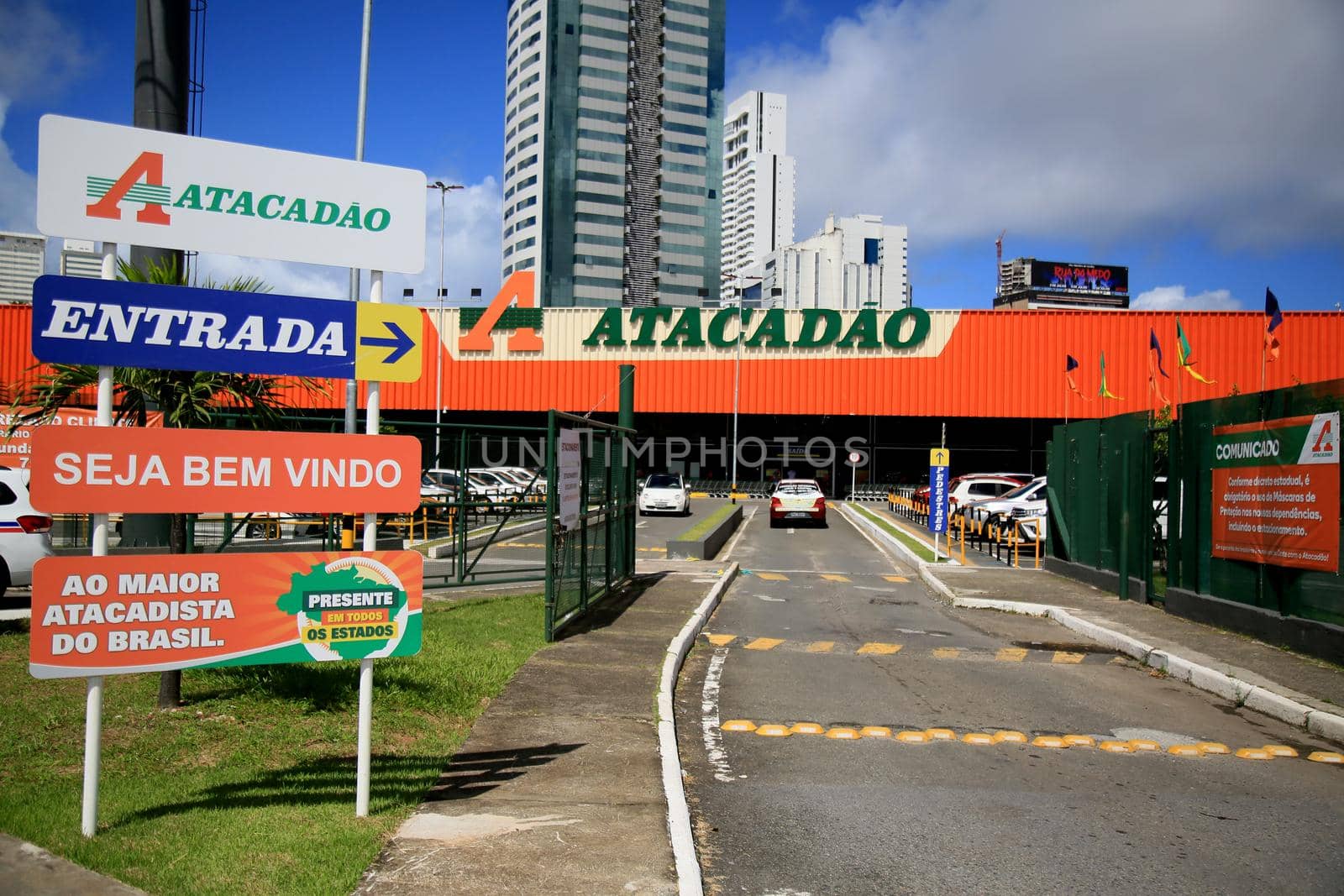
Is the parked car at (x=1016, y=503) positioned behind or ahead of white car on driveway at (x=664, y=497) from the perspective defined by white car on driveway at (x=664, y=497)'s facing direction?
ahead

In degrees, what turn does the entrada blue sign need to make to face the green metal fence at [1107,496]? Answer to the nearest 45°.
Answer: approximately 135° to its left

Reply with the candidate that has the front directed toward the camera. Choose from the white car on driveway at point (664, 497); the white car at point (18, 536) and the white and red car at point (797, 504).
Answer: the white car on driveway

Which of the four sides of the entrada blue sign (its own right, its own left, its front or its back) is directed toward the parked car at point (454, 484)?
back

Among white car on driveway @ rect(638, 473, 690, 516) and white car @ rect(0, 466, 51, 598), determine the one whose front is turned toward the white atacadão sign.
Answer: the white car on driveway

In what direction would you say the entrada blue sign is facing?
toward the camera

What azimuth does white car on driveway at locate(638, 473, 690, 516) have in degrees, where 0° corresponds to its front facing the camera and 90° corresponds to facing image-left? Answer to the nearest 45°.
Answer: approximately 0°

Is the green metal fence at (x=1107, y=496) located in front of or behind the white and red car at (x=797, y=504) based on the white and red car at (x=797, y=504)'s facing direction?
behind

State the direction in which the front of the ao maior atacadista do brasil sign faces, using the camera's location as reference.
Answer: facing the viewer

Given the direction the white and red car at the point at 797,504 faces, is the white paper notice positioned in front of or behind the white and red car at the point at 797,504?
behind
